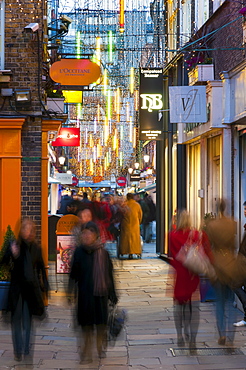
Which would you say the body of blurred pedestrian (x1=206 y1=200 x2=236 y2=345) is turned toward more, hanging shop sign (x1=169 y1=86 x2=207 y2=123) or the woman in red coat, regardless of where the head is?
the hanging shop sign

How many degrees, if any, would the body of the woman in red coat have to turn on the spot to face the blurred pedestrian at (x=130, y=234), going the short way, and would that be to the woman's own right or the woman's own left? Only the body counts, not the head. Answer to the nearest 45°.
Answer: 0° — they already face them

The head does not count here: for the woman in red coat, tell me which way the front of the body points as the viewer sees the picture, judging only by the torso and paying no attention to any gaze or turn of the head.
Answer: away from the camera

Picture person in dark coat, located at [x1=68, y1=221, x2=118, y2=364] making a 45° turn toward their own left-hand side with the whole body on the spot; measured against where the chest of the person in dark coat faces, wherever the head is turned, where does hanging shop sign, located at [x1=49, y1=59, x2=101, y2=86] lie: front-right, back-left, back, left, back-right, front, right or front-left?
back-left

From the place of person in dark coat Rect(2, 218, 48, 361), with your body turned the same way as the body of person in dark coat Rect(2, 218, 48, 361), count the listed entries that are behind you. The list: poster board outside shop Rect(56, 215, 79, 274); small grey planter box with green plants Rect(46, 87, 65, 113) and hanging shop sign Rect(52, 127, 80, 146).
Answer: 3

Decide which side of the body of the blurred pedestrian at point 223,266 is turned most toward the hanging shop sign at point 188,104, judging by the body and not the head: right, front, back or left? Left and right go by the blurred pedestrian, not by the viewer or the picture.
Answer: front

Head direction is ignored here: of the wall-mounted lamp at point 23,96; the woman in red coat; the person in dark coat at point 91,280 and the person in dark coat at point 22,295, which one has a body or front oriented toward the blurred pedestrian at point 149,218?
the woman in red coat

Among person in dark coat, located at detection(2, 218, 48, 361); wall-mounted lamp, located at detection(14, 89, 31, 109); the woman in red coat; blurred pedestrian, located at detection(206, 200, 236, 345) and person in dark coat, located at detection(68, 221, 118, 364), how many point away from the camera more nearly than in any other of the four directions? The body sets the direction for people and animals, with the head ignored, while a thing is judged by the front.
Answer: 2
